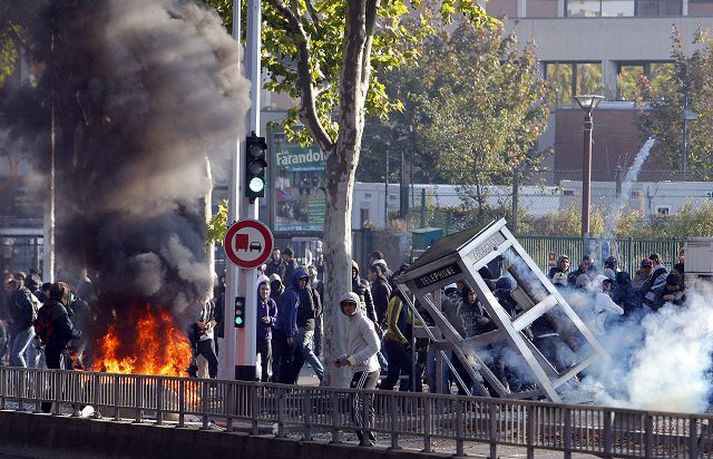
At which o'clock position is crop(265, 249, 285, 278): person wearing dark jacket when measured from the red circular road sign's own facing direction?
The person wearing dark jacket is roughly at 6 o'clock from the red circular road sign.

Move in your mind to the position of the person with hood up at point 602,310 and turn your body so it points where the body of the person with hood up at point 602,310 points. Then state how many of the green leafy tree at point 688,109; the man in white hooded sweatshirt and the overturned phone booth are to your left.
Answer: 1

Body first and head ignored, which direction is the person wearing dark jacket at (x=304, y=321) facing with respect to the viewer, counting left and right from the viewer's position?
facing to the left of the viewer

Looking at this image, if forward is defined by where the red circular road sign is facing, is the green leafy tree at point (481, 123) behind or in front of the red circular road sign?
behind
